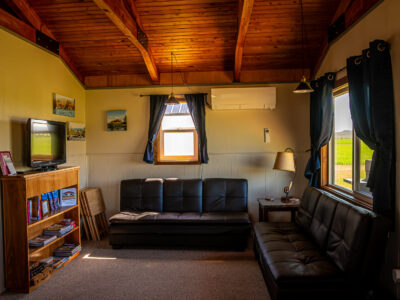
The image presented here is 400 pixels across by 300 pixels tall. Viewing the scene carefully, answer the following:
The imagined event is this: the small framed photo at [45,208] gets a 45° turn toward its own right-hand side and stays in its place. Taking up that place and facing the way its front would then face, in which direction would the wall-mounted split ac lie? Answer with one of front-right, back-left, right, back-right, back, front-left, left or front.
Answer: left

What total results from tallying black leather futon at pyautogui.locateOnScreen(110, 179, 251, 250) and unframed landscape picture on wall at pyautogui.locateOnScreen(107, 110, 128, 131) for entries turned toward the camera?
2

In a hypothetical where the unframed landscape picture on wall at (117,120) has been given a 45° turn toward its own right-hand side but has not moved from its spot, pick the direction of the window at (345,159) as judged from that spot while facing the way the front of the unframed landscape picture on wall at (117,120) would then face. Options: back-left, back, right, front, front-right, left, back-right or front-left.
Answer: left

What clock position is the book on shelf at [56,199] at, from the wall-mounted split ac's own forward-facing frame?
The book on shelf is roughly at 2 o'clock from the wall-mounted split ac.

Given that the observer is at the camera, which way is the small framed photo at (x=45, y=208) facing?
facing the viewer and to the right of the viewer

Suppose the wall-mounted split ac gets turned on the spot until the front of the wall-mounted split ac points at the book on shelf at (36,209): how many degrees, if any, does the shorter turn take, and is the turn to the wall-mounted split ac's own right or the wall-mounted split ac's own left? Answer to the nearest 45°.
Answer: approximately 45° to the wall-mounted split ac's own right

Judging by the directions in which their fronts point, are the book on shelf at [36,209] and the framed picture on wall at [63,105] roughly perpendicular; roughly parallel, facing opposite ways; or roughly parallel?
roughly parallel

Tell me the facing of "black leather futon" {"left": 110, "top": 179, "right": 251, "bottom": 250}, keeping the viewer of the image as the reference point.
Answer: facing the viewer

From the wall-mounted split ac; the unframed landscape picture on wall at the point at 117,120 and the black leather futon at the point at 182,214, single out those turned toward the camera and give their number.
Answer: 3

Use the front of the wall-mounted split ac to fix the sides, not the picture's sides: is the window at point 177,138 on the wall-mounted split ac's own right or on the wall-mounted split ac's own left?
on the wall-mounted split ac's own right

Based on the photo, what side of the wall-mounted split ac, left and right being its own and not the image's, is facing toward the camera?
front

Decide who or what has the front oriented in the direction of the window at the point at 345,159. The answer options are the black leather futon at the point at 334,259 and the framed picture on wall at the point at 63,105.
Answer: the framed picture on wall

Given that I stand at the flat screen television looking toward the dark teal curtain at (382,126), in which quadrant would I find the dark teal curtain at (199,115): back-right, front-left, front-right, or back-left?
front-left

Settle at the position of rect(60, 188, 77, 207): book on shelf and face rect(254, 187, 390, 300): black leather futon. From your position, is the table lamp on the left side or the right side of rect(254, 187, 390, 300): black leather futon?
left
